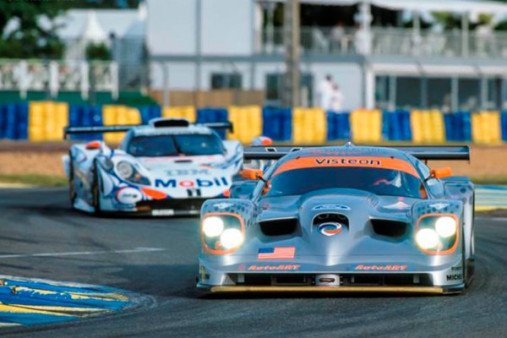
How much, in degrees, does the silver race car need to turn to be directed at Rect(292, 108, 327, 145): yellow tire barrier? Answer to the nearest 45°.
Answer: approximately 180°

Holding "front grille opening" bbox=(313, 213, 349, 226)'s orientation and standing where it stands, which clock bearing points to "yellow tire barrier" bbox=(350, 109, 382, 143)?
The yellow tire barrier is roughly at 6 o'clock from the front grille opening.

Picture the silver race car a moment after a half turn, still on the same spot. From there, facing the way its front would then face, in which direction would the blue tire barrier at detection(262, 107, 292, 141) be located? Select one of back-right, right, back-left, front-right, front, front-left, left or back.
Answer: front

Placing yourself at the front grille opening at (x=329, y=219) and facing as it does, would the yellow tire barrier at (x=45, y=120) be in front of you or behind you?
behind

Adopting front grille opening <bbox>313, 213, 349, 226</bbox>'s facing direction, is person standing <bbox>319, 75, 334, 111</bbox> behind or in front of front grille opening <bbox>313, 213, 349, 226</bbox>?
behind

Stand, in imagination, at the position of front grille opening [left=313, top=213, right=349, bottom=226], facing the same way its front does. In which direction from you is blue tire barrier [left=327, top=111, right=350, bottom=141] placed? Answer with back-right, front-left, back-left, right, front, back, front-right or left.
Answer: back

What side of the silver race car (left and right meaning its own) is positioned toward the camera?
front

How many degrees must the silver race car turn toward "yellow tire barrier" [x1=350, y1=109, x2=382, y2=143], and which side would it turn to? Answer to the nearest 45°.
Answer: approximately 180°

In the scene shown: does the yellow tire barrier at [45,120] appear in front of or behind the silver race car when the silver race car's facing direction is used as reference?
behind

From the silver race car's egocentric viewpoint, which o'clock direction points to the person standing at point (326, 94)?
The person standing is roughly at 6 o'clock from the silver race car.

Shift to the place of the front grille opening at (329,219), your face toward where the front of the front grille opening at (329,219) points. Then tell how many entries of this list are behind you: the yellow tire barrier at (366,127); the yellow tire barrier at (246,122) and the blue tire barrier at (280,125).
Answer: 3

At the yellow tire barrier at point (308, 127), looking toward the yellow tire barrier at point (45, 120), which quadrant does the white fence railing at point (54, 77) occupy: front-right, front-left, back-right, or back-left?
front-right

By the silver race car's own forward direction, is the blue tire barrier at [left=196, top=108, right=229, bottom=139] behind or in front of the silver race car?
behind

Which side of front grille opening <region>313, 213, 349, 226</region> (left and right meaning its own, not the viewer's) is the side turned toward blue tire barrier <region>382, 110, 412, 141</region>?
back

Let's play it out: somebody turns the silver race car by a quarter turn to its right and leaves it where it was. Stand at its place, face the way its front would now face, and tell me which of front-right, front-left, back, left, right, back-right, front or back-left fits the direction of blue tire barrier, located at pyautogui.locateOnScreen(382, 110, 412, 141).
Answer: right

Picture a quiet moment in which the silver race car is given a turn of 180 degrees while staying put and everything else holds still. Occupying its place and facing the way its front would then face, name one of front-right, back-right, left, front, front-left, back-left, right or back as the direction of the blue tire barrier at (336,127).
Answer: front

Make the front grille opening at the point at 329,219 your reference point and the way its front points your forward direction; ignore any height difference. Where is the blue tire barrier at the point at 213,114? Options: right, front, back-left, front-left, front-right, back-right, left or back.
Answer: back

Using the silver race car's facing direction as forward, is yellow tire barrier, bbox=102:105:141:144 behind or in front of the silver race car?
behind

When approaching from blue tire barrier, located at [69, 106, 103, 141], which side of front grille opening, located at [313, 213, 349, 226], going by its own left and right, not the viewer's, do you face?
back

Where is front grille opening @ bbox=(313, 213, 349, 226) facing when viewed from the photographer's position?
facing the viewer
